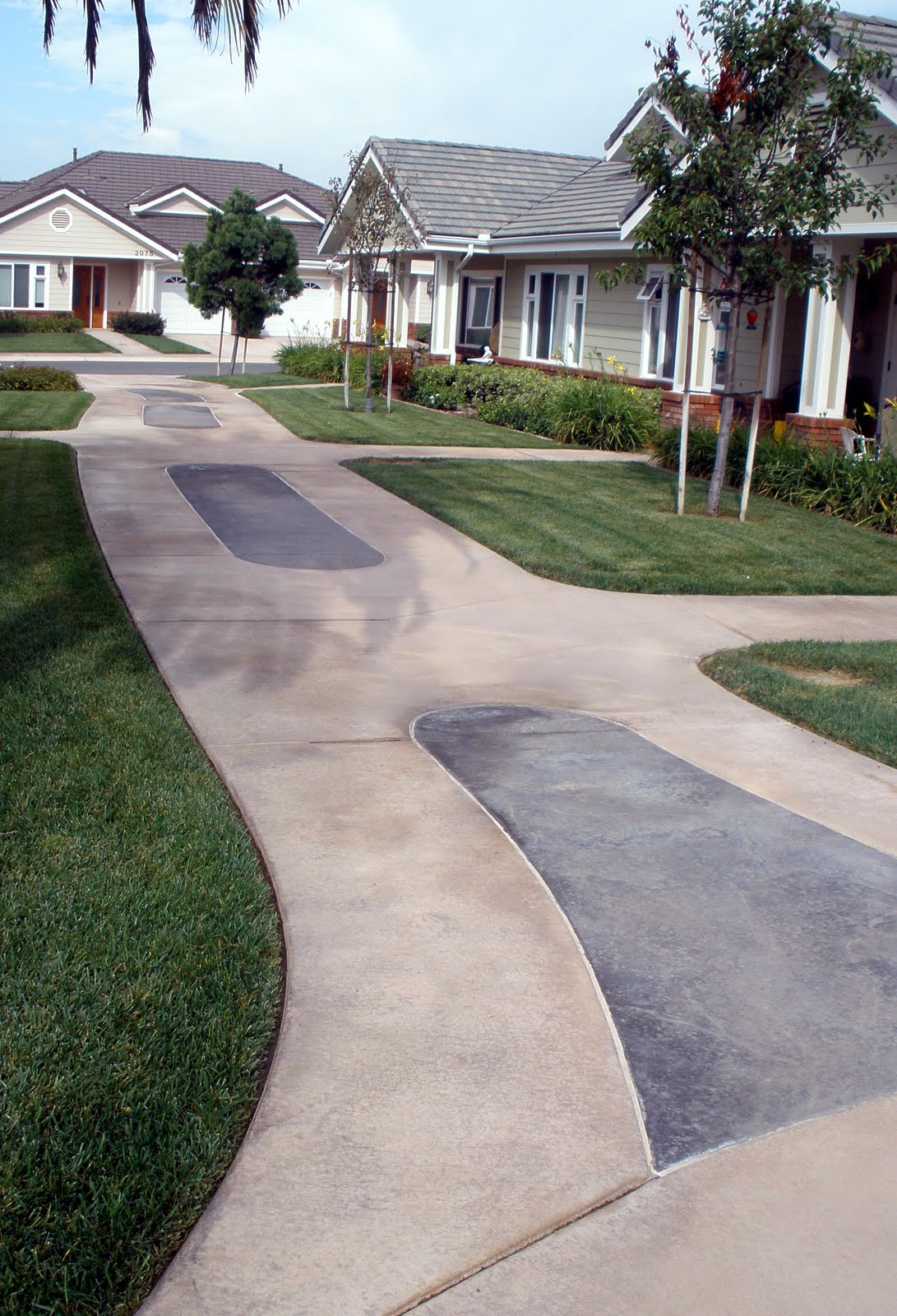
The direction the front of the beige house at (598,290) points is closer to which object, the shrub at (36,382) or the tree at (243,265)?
the shrub

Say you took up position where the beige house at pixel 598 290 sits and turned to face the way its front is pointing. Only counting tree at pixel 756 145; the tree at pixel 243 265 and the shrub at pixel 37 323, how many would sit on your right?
2

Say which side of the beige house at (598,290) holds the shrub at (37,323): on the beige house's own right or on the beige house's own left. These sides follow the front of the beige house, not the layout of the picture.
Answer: on the beige house's own right

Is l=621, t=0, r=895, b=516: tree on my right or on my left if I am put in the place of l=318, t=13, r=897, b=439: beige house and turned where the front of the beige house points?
on my left

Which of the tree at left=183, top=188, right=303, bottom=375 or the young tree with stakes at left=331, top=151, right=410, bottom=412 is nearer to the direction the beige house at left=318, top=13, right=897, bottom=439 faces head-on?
the young tree with stakes

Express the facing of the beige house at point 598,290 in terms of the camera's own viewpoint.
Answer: facing the viewer and to the left of the viewer

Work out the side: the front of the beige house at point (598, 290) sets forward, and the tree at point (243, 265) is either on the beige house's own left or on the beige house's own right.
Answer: on the beige house's own right

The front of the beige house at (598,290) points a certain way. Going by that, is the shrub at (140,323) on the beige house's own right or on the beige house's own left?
on the beige house's own right

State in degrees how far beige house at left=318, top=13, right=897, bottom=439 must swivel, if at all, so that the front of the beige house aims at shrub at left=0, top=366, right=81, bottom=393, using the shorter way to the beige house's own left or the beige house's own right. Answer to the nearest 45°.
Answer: approximately 45° to the beige house's own right

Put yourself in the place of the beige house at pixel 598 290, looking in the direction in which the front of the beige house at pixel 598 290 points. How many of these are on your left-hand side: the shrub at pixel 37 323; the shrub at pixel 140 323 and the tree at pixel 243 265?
0
